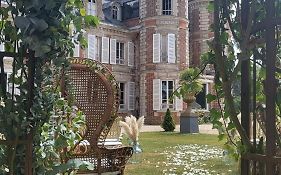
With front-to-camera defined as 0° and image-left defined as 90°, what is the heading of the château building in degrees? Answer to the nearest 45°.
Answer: approximately 0°

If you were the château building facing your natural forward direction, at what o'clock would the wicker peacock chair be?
The wicker peacock chair is roughly at 12 o'clock from the château building.
